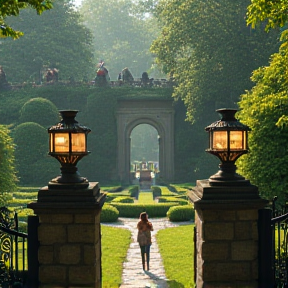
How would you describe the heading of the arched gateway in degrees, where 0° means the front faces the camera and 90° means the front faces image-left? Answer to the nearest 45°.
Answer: approximately 0°

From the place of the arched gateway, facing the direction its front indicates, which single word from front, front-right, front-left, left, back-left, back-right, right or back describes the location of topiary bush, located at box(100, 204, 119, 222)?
front

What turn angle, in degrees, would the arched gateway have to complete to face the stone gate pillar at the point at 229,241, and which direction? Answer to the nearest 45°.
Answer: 0° — it already faces it

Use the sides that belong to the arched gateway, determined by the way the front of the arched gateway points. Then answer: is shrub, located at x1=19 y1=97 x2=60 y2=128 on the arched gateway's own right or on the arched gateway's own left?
on the arched gateway's own right

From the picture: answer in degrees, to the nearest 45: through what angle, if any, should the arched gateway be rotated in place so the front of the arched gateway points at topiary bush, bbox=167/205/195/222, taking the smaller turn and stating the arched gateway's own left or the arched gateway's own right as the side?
0° — it already faces it

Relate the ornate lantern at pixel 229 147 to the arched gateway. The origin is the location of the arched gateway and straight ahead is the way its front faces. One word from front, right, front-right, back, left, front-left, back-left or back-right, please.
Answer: front

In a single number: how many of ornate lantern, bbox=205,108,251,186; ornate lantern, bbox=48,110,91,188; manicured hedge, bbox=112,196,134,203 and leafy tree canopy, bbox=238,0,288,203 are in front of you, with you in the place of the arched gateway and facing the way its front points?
4

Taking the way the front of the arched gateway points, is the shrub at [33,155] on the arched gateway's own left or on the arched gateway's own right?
on the arched gateway's own right

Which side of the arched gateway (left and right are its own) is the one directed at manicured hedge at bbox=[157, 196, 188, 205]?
front

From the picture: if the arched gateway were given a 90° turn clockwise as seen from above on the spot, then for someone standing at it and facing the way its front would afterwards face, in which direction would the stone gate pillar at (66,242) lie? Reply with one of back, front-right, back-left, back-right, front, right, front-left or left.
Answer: left

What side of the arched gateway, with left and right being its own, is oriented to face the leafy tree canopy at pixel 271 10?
front

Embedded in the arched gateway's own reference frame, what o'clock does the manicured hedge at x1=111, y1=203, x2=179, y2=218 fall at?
The manicured hedge is roughly at 12 o'clock from the arched gateway.
